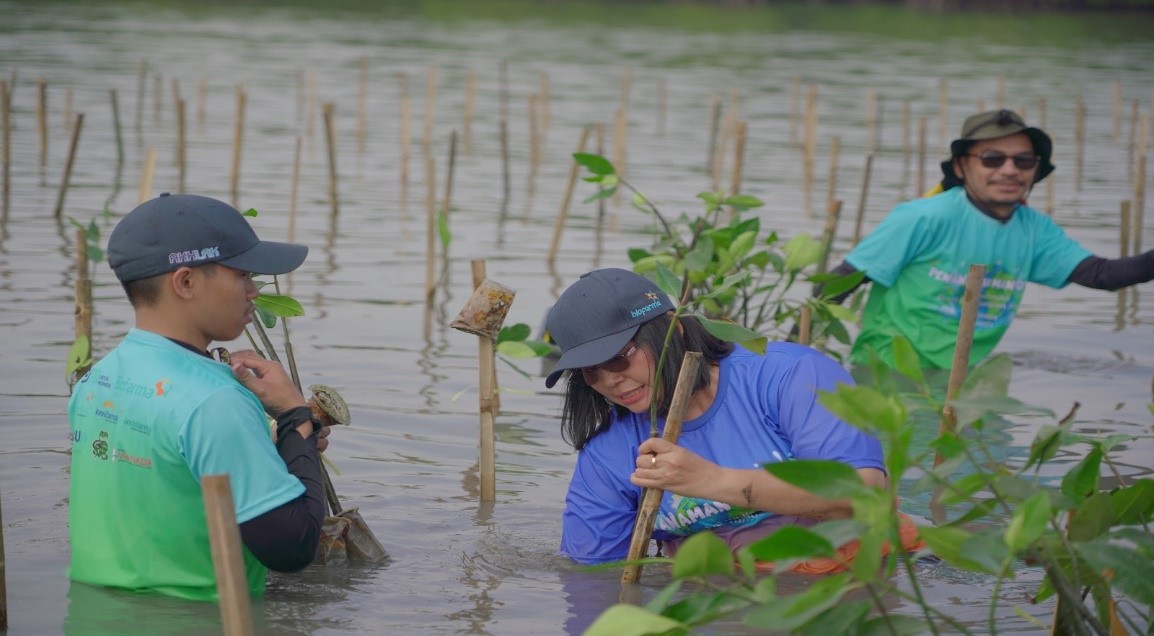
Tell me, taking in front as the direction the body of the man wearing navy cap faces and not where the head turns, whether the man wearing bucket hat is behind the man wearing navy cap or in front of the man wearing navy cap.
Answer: in front

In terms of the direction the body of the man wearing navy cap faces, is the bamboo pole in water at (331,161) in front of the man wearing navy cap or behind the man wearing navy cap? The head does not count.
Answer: in front

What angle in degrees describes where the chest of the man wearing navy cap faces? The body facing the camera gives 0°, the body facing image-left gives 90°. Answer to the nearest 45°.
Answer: approximately 225°

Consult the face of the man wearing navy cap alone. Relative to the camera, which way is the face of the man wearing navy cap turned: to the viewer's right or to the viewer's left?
to the viewer's right

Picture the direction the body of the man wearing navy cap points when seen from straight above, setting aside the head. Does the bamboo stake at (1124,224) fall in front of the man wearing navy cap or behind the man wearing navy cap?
in front
